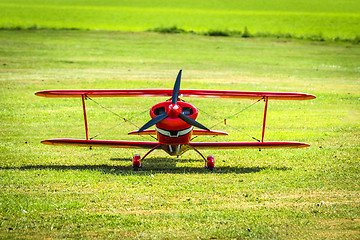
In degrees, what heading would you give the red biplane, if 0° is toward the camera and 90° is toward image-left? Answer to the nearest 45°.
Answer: approximately 0°
